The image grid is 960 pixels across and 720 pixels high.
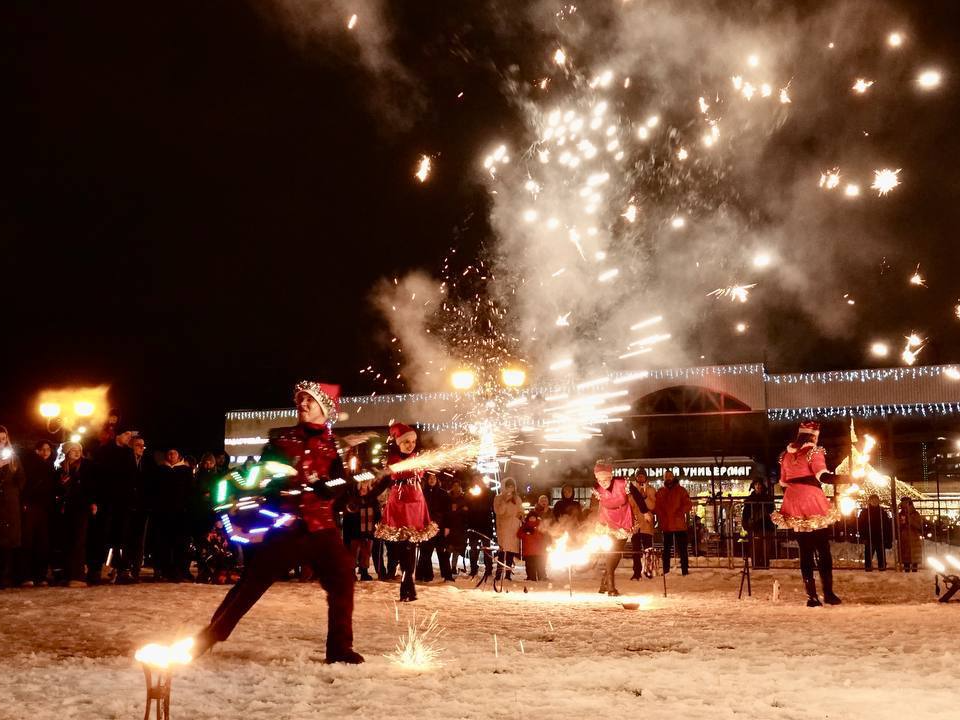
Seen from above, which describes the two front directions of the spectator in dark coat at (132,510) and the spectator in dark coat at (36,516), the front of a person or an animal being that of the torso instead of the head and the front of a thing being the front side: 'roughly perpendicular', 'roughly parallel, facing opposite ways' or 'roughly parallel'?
roughly parallel

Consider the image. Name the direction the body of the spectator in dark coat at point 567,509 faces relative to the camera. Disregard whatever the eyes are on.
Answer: toward the camera

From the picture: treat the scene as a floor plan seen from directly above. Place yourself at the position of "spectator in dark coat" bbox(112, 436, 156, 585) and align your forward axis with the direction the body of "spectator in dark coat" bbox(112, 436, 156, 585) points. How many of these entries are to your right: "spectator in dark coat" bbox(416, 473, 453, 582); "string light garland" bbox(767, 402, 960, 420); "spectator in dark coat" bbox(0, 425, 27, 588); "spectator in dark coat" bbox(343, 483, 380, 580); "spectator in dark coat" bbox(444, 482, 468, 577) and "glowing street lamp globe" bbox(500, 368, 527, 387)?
1

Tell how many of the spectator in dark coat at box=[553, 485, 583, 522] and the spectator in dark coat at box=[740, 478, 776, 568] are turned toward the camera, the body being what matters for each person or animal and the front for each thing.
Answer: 2

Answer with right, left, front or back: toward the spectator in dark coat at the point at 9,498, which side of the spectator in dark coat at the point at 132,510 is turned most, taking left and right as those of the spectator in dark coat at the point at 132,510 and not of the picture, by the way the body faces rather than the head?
right

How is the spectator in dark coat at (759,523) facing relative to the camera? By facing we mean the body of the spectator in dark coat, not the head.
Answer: toward the camera

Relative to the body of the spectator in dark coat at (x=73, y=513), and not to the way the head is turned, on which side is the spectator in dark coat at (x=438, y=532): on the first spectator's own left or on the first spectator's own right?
on the first spectator's own left

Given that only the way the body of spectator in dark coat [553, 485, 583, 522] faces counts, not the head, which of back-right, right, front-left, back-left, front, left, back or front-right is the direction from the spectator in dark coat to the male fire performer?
front

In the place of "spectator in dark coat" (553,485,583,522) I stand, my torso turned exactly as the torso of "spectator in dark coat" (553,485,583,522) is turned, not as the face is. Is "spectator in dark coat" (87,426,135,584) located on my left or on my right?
on my right

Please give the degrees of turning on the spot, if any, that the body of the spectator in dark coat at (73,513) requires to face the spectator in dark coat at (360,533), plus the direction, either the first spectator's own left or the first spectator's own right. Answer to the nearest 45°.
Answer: approximately 45° to the first spectator's own left

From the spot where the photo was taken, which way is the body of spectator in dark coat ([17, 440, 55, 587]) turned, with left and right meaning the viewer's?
facing the viewer and to the right of the viewer

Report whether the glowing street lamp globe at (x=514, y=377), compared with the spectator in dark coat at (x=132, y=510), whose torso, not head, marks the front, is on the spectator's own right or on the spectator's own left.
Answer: on the spectator's own left

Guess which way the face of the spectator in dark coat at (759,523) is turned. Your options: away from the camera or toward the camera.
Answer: toward the camera

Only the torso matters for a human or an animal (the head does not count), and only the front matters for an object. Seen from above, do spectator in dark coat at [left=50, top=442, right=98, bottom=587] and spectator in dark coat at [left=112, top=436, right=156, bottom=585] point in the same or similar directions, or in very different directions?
same or similar directions
